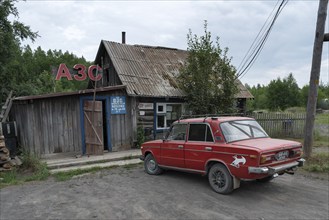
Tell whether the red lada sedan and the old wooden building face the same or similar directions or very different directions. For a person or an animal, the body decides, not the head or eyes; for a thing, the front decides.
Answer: very different directions

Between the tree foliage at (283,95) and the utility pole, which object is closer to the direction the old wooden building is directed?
the utility pole

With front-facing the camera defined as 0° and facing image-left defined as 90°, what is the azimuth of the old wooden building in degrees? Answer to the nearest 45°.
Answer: approximately 0°

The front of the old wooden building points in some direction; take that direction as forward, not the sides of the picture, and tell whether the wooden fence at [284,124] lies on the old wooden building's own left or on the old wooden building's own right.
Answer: on the old wooden building's own left

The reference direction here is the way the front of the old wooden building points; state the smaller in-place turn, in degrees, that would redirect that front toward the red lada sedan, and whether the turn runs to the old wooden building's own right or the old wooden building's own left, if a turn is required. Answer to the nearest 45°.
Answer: approximately 45° to the old wooden building's own left

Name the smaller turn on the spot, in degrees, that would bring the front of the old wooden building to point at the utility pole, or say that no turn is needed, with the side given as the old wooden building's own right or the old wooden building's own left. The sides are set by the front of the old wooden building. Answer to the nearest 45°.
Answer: approximately 45° to the old wooden building's own left

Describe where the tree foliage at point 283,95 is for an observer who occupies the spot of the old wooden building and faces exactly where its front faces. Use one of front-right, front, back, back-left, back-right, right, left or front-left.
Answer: back-left

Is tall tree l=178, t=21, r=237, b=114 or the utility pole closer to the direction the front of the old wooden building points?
the utility pole

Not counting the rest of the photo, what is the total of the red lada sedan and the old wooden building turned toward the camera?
1

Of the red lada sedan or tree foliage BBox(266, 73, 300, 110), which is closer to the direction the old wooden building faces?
the red lada sedan
